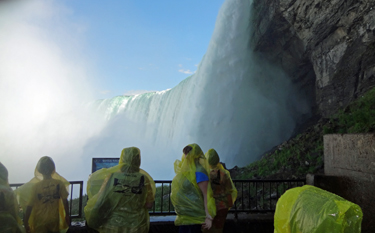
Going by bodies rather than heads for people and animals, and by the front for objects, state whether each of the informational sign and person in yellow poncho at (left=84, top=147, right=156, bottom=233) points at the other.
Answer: yes

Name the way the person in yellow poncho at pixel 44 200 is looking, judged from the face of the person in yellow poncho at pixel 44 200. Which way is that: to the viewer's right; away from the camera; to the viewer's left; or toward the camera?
away from the camera

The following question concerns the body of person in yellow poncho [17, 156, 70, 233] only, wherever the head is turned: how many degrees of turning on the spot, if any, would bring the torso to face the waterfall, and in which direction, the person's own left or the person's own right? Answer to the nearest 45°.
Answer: approximately 45° to the person's own right

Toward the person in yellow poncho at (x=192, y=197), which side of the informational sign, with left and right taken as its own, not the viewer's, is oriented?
front

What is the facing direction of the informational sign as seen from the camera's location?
facing the viewer

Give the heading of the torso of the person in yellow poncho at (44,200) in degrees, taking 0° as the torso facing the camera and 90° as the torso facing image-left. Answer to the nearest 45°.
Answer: approximately 180°

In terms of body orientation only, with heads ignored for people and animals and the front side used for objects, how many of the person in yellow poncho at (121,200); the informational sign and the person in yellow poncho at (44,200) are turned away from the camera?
2

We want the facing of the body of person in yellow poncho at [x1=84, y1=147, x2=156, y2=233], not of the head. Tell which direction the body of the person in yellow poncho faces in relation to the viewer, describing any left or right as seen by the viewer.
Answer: facing away from the viewer

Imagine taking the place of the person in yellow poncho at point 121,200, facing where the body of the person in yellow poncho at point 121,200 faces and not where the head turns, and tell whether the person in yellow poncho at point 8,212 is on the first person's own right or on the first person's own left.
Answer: on the first person's own left

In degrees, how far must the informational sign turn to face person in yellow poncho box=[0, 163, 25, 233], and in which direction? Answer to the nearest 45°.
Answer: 0° — it already faces them

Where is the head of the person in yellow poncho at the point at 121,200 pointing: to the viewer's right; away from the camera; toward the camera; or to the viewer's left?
away from the camera

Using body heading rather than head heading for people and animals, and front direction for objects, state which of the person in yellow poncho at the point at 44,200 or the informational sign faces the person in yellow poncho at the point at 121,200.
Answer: the informational sign

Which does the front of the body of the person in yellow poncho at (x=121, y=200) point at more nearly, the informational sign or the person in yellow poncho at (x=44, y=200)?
the informational sign

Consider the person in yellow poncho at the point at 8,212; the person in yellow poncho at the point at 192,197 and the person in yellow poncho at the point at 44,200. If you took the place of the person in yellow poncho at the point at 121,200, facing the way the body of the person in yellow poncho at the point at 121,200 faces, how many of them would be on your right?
1

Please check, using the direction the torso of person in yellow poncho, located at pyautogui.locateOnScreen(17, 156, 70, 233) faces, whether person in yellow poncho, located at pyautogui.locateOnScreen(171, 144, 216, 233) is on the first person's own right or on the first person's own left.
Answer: on the first person's own right

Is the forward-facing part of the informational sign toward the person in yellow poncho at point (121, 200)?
yes
